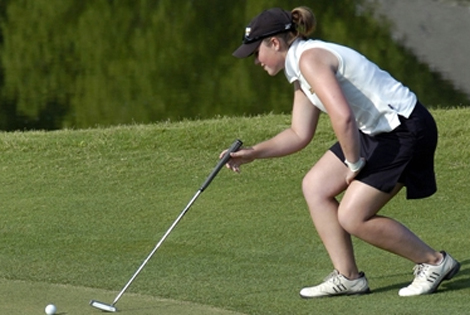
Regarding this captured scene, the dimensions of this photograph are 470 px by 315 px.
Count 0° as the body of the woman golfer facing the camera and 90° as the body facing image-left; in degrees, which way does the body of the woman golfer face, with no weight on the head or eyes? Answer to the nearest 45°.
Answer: approximately 90°

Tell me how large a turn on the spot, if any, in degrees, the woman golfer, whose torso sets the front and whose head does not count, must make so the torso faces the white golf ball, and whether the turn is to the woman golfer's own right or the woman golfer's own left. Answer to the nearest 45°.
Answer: approximately 45° to the woman golfer's own left

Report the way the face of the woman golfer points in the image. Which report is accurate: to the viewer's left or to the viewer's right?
to the viewer's left
